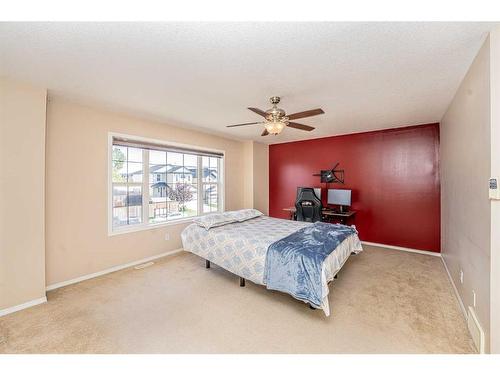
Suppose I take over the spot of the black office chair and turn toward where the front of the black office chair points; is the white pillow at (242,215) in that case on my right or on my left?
on my left

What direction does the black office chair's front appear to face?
away from the camera

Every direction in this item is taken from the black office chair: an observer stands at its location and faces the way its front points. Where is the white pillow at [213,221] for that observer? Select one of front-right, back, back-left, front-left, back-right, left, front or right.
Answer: back-left

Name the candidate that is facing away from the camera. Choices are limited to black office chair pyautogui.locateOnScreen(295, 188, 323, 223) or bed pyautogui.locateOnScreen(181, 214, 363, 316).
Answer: the black office chair

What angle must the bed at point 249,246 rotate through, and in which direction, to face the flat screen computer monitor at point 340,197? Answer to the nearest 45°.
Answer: approximately 90° to its left

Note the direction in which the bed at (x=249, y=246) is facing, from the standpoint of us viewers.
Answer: facing the viewer and to the right of the viewer

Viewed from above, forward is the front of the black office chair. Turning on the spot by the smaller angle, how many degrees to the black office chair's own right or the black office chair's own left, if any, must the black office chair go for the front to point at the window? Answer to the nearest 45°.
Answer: approximately 135° to the black office chair's own left

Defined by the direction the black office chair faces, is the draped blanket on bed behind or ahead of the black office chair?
behind

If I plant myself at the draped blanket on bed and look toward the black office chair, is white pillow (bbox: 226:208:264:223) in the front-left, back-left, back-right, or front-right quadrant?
front-left

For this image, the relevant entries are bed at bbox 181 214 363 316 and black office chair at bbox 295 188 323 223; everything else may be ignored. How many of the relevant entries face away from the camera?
1
